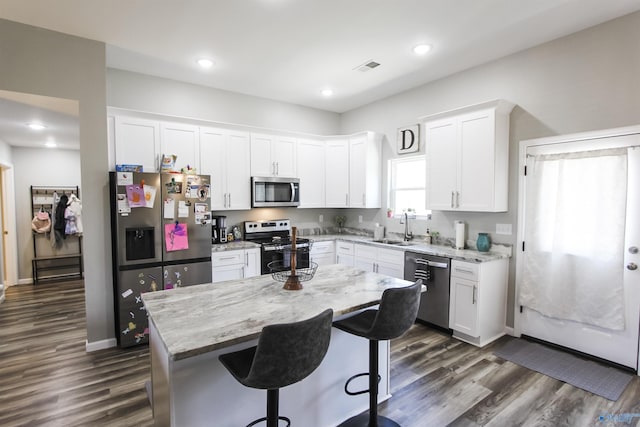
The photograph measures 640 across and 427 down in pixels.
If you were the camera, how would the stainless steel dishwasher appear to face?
facing the viewer and to the left of the viewer

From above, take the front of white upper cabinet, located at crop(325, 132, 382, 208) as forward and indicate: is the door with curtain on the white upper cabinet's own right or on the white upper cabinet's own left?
on the white upper cabinet's own left

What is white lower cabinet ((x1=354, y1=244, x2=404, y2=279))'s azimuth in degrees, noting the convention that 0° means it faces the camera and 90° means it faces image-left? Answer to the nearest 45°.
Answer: approximately 45°

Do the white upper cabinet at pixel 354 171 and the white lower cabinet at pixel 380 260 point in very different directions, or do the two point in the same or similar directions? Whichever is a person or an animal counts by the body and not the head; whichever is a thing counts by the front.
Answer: same or similar directions

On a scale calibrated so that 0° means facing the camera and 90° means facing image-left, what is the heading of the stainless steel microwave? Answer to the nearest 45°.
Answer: approximately 315°

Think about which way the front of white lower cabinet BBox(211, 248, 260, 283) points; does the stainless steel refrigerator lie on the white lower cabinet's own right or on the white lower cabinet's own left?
on the white lower cabinet's own right

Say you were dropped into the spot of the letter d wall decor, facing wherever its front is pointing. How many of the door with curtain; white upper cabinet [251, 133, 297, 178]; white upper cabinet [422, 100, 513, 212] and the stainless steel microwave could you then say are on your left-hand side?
2

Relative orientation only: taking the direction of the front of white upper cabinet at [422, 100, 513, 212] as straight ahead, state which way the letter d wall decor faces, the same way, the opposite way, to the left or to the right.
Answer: the same way

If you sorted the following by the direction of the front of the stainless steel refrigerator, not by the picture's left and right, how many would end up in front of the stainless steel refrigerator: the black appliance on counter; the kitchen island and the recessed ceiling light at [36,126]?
1

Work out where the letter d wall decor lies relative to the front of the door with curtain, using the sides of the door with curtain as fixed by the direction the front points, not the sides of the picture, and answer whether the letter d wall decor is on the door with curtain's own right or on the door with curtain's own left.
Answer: on the door with curtain's own right

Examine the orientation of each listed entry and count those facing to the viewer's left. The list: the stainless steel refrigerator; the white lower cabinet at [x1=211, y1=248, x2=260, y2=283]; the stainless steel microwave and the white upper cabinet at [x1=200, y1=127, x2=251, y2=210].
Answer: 0

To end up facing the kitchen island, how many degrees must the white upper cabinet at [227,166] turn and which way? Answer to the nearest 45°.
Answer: approximately 45° to its right

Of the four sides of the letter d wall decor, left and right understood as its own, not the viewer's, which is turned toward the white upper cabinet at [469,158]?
left

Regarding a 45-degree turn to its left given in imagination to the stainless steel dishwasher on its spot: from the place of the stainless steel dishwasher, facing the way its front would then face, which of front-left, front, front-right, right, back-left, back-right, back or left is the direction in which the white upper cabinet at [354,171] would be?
back-right
